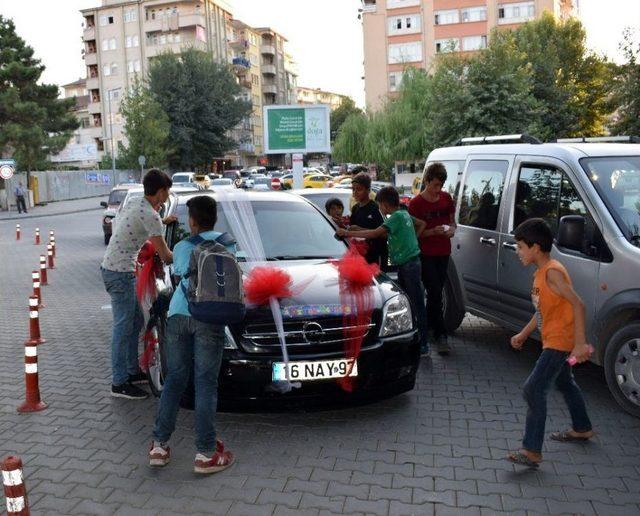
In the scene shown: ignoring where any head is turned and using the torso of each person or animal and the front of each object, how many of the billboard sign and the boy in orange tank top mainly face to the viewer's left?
1

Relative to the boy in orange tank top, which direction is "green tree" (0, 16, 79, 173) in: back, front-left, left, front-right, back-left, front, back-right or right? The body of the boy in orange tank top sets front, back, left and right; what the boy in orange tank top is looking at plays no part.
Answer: front-right

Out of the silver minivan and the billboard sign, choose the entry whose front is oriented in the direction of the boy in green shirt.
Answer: the billboard sign

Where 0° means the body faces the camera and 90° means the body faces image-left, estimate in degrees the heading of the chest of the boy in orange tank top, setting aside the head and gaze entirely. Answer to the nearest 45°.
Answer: approximately 90°

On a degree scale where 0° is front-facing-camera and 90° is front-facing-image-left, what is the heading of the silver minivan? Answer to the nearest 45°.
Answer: approximately 315°

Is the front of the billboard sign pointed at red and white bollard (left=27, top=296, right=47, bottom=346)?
yes

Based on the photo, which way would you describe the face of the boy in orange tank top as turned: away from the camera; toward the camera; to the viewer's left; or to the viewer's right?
to the viewer's left

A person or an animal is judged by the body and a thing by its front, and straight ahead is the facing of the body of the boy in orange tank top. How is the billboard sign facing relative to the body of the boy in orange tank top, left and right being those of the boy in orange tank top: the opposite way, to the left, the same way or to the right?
to the left

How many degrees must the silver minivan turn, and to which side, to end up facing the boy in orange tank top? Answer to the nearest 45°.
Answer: approximately 45° to its right

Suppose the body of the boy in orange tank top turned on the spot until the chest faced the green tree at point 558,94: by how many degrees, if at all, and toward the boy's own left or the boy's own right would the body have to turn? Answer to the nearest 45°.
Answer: approximately 90° to the boy's own right
